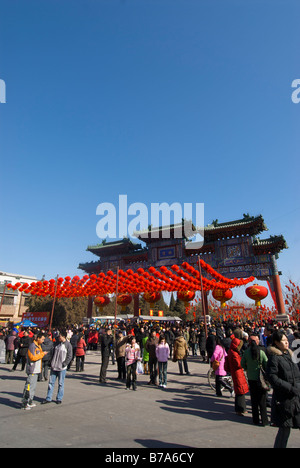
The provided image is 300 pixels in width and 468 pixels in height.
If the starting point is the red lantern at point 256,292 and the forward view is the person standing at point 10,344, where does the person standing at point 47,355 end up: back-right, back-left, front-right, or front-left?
front-left

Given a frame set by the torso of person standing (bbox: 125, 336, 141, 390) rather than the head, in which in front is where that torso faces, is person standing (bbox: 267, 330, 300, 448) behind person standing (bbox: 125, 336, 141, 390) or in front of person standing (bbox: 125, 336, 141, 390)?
in front

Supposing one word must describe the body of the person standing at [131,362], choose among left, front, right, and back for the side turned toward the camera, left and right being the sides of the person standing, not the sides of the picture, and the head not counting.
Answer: front

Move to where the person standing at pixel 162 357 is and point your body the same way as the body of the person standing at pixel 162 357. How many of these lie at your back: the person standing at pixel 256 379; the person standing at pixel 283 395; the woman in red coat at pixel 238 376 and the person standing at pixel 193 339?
1

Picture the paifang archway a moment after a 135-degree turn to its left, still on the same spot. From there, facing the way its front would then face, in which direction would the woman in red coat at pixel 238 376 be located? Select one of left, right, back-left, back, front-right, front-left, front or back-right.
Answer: right

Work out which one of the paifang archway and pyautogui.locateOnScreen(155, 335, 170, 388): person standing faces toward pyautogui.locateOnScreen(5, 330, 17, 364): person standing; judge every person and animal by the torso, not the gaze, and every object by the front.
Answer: the paifang archway

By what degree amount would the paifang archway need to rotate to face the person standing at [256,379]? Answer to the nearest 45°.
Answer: approximately 45° to its left

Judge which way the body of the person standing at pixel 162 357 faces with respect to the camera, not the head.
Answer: toward the camera
